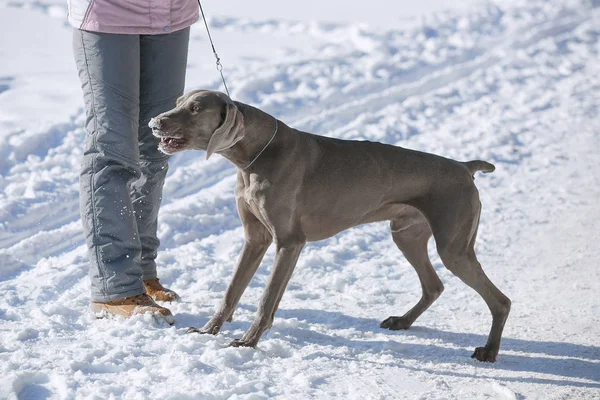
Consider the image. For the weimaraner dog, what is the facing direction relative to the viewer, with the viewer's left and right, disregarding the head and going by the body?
facing to the left of the viewer
